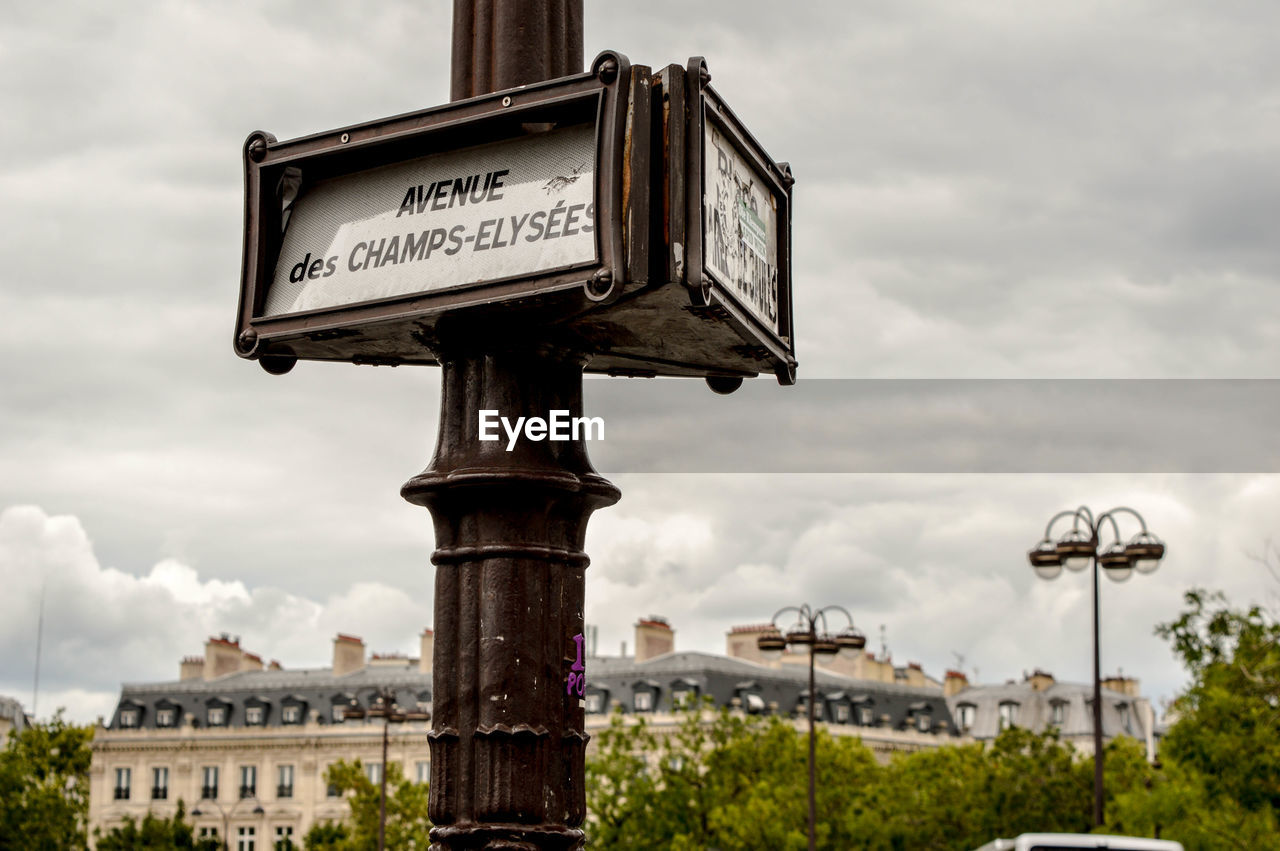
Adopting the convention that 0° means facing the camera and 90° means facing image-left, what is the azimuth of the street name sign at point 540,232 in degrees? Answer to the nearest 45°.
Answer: approximately 45°

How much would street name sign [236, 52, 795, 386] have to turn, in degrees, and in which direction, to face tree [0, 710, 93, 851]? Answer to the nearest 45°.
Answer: approximately 135° to its right
